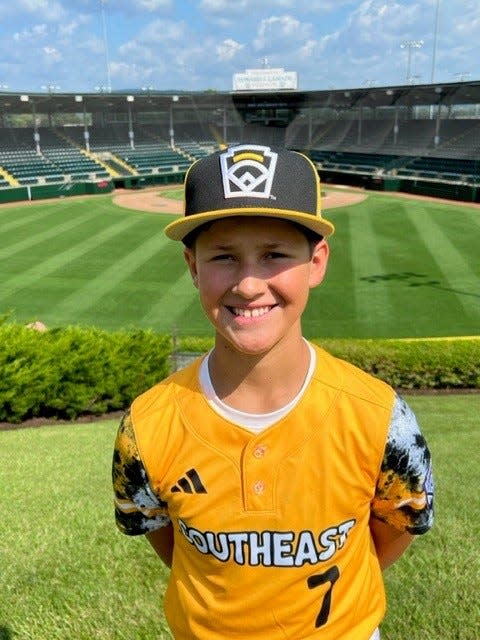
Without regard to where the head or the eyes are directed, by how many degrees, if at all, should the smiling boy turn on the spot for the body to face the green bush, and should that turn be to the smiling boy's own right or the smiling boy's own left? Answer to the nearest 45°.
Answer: approximately 180°

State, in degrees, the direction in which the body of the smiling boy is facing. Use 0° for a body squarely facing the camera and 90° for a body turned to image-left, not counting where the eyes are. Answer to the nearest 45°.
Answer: approximately 0°

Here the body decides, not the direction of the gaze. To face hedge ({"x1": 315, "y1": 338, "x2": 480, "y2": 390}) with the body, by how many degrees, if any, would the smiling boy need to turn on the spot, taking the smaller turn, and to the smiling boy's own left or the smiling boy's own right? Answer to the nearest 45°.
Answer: approximately 180°
